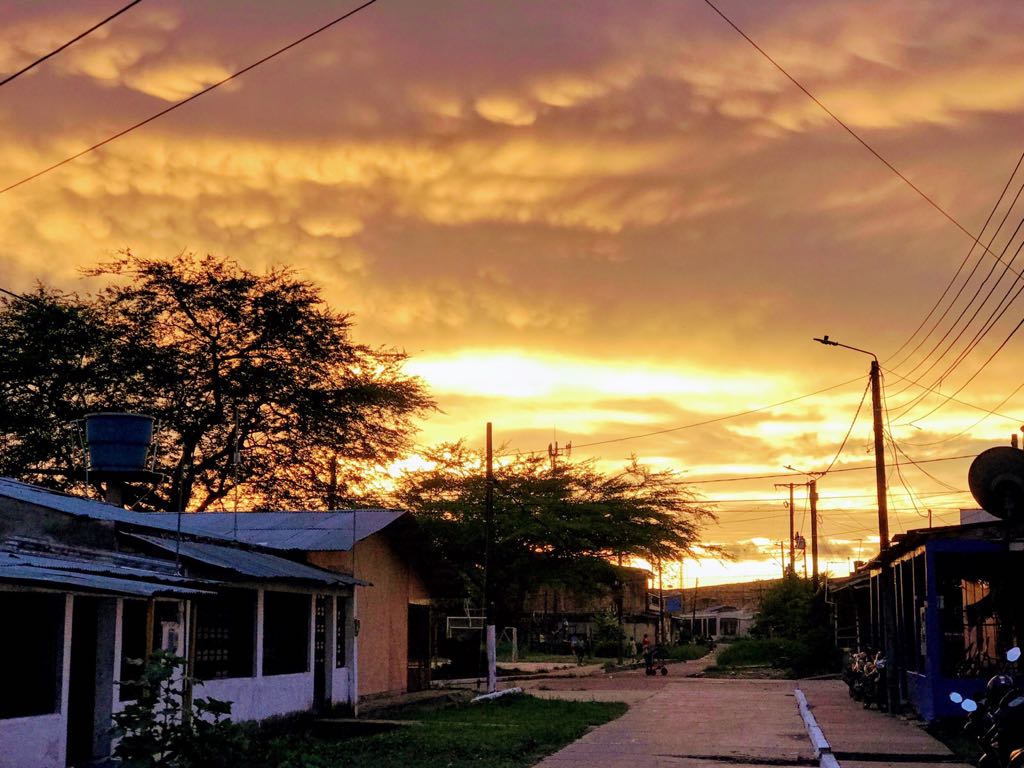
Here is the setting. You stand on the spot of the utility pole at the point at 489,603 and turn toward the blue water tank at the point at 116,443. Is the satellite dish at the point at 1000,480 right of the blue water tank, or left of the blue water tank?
left

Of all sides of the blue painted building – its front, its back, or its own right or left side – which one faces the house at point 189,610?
front

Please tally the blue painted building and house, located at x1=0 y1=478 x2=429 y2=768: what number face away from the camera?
0

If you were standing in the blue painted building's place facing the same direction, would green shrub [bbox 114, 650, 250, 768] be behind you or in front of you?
in front

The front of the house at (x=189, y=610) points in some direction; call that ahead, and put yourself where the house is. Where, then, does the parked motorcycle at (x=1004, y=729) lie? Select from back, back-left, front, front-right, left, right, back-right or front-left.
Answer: front

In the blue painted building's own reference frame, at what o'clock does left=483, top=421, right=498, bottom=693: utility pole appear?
The utility pole is roughly at 12 o'clock from the blue painted building.

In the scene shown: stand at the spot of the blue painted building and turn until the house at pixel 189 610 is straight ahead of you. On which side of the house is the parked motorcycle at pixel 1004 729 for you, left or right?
left

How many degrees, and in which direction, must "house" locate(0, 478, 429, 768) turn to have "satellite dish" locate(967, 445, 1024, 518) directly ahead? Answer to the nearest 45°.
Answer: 0° — it already faces it

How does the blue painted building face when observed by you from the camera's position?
facing the viewer and to the left of the viewer

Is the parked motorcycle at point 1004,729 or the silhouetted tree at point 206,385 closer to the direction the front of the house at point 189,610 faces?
the parked motorcycle

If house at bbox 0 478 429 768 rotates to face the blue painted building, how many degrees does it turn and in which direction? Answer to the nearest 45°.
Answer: approximately 45° to its left

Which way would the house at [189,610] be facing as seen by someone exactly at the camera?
facing the viewer and to the right of the viewer

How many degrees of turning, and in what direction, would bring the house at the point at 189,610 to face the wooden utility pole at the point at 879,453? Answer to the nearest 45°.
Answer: approximately 90° to its left
